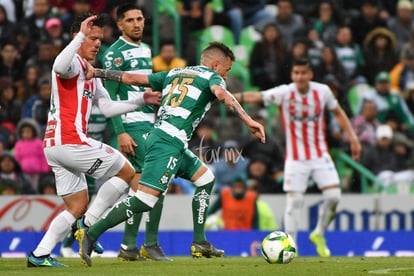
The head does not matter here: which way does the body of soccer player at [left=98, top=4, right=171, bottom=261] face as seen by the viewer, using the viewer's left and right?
facing the viewer and to the right of the viewer

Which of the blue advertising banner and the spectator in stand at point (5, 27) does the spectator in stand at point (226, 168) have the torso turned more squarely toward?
the blue advertising banner

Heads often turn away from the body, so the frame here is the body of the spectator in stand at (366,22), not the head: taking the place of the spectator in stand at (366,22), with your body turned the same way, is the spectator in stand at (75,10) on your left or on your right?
on your right

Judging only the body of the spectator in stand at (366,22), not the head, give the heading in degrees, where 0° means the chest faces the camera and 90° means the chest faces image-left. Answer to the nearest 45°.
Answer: approximately 0°

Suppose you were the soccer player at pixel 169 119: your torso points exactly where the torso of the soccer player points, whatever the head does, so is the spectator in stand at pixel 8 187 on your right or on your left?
on your left

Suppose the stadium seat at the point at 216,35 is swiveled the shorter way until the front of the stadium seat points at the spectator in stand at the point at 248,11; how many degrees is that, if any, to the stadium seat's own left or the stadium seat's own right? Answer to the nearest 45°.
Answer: approximately 135° to the stadium seat's own left
